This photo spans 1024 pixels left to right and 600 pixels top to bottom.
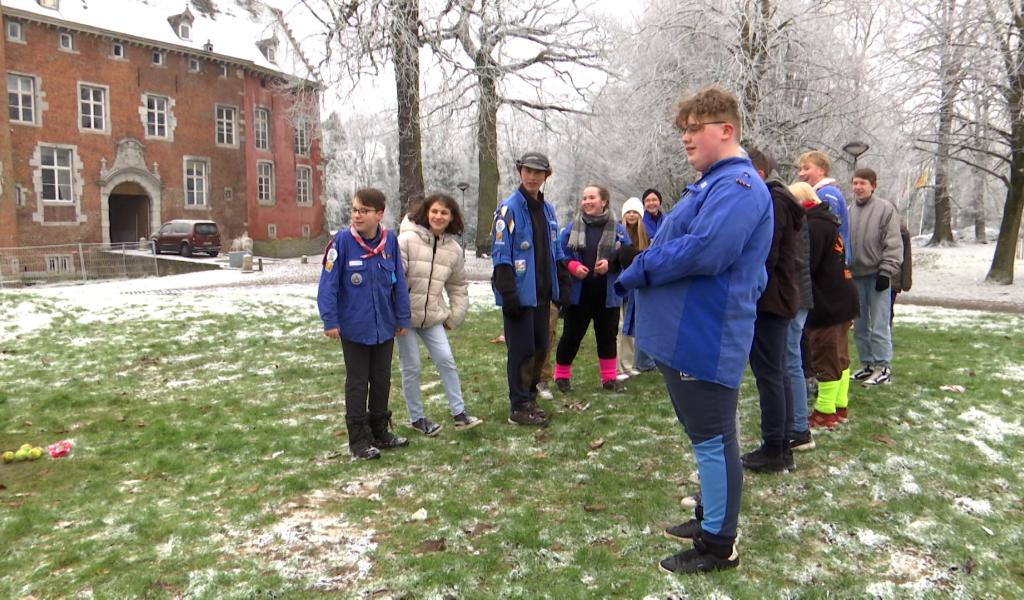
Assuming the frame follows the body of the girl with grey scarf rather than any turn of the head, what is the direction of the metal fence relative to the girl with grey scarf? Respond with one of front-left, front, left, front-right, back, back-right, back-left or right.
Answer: back-right

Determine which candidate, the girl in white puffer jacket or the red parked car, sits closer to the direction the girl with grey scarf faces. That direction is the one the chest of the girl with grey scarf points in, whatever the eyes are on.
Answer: the girl in white puffer jacket

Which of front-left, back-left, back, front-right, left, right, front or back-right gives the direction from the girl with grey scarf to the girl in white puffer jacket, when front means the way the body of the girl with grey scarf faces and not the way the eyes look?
front-right

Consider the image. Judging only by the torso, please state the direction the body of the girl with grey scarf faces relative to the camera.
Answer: toward the camera

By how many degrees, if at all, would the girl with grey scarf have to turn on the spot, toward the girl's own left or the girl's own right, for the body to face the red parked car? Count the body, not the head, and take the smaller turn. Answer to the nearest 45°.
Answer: approximately 135° to the girl's own right
